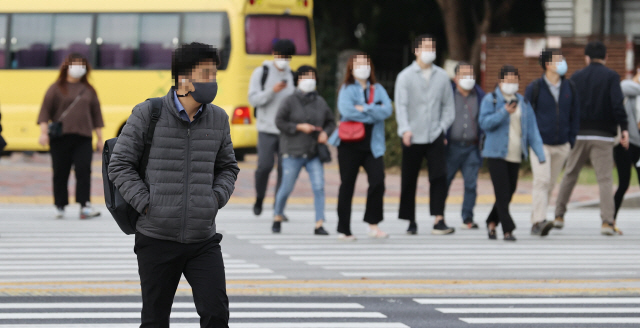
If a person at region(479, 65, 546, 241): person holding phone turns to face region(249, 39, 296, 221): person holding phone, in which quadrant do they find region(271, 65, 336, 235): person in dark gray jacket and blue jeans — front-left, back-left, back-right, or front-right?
front-left

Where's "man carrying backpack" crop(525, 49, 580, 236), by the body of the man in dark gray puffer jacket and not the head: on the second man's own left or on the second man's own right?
on the second man's own left

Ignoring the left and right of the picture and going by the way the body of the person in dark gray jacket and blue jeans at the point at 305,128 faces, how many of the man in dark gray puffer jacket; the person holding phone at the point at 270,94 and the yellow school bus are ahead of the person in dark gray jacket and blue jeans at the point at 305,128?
1

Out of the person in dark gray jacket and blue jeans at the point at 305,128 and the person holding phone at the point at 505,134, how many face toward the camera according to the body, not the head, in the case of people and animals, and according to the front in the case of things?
2

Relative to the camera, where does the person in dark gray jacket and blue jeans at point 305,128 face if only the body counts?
toward the camera

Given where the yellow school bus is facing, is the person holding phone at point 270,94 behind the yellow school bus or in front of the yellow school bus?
behind

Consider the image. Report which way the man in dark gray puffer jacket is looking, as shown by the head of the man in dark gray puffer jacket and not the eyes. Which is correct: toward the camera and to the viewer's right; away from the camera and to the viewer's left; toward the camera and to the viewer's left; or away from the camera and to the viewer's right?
toward the camera and to the viewer's right

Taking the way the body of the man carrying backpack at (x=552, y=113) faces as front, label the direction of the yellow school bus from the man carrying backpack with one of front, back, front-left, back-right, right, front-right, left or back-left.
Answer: back

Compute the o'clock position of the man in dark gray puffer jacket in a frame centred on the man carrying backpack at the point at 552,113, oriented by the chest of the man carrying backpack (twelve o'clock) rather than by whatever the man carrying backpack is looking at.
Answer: The man in dark gray puffer jacket is roughly at 2 o'clock from the man carrying backpack.

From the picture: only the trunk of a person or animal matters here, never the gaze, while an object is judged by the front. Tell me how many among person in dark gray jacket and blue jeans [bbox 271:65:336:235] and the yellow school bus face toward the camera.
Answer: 1

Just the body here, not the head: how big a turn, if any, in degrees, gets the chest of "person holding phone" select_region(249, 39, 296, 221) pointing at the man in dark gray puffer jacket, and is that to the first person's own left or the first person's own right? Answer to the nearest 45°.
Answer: approximately 45° to the first person's own right

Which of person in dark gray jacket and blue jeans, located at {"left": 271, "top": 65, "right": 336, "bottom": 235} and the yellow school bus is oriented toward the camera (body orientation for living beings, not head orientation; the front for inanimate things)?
the person in dark gray jacket and blue jeans

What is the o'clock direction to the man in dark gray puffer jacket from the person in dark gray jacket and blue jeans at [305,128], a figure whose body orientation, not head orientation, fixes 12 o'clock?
The man in dark gray puffer jacket is roughly at 12 o'clock from the person in dark gray jacket and blue jeans.

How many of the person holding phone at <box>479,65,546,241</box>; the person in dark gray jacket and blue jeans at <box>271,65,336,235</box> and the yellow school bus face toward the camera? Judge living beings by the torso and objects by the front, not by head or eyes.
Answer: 2

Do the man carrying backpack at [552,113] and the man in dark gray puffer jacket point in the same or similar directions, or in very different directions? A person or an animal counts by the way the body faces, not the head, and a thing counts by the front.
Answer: same or similar directions
